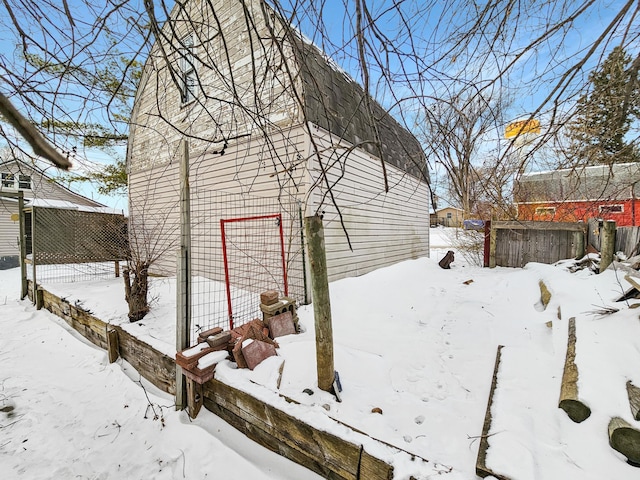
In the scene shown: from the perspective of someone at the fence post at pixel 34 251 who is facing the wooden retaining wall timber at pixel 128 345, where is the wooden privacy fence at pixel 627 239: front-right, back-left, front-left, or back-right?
front-left

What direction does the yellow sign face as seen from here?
toward the camera

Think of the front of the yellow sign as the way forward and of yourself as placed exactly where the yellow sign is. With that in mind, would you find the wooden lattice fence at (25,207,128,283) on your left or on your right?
on your right
